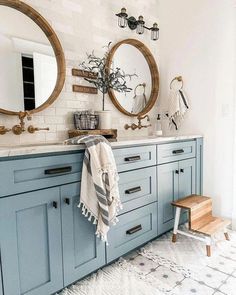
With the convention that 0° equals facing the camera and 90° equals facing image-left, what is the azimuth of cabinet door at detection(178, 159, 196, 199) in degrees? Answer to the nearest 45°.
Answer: approximately 315°

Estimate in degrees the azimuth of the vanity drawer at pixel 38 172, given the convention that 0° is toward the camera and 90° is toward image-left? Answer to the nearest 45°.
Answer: approximately 315°

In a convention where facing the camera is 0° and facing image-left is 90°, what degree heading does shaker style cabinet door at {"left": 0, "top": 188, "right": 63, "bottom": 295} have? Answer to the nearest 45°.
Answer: approximately 315°

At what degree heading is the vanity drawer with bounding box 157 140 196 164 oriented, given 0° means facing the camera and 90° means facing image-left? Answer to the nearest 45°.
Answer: approximately 315°

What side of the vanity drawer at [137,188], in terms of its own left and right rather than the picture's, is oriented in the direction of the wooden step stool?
left

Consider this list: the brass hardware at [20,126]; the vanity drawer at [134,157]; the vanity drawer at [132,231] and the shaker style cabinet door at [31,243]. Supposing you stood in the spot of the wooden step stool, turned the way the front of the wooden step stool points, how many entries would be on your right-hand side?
4

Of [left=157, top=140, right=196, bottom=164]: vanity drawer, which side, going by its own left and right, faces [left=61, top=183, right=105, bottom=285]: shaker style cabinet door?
right
